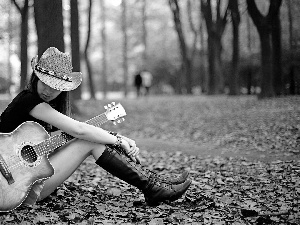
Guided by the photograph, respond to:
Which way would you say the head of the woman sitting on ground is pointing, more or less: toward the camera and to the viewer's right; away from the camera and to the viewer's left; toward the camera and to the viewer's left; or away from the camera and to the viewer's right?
toward the camera and to the viewer's right

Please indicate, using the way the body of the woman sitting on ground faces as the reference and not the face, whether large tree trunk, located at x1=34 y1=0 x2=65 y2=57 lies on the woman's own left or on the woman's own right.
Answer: on the woman's own left

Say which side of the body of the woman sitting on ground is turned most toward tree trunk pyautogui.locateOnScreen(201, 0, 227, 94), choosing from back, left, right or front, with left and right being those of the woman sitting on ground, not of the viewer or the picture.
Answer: left

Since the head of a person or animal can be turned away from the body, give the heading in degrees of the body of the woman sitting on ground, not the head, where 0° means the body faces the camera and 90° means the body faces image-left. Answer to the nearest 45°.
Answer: approximately 270°

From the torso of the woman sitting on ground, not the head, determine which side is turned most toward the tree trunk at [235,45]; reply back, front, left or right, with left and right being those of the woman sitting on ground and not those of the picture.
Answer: left

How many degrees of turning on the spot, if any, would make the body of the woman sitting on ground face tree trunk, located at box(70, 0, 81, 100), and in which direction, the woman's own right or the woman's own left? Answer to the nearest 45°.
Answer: approximately 90° to the woman's own left

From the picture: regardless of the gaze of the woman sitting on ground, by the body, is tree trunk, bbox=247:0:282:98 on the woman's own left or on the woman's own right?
on the woman's own left

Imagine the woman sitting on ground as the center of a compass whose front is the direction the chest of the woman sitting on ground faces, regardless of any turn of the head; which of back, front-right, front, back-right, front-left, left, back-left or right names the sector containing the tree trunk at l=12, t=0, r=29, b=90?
left
